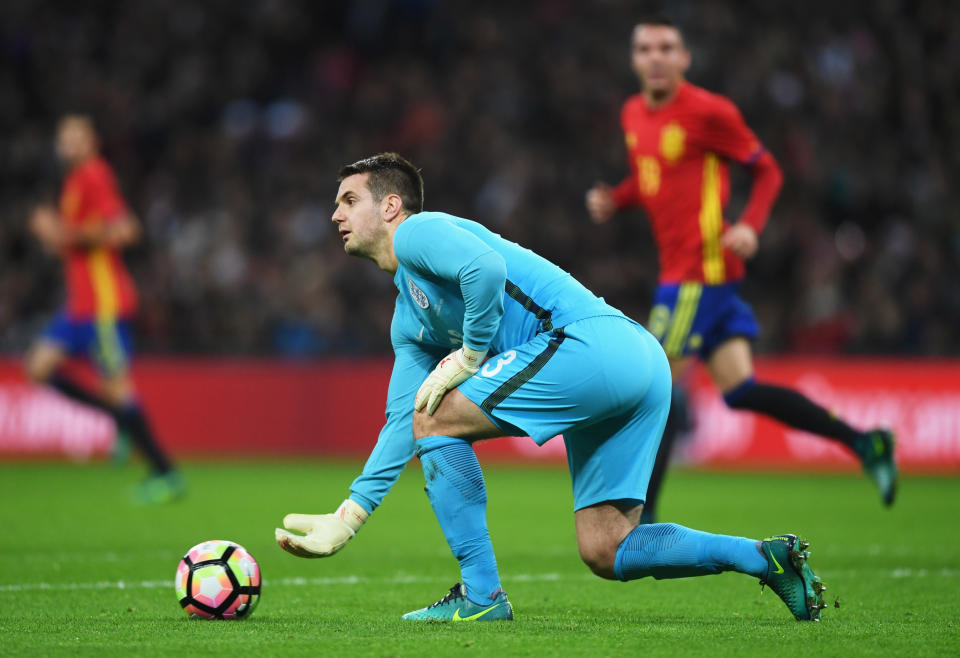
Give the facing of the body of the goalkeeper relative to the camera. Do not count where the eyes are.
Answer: to the viewer's left

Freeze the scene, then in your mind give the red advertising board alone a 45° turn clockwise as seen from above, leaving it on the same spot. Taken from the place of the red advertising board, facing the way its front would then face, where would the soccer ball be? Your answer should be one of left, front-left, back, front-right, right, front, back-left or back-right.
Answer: front-left

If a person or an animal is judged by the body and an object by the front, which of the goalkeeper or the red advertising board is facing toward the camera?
the red advertising board

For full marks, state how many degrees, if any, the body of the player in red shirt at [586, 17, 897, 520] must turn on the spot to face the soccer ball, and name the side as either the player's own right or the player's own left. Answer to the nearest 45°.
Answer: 0° — they already face it

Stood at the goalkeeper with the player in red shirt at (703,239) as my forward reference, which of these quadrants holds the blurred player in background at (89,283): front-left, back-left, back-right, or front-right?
front-left

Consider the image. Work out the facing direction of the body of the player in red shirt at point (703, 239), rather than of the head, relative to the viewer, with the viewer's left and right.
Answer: facing the viewer and to the left of the viewer

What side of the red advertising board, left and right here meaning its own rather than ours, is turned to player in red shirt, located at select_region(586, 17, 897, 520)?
front

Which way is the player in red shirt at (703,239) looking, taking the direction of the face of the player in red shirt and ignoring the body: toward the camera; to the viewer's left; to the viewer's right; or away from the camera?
toward the camera

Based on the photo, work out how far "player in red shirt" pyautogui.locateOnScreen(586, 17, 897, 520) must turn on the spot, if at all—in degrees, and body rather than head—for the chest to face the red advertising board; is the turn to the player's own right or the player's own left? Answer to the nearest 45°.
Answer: approximately 90° to the player's own right

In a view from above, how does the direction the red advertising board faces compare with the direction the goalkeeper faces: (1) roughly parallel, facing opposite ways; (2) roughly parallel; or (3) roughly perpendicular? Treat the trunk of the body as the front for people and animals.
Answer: roughly perpendicular

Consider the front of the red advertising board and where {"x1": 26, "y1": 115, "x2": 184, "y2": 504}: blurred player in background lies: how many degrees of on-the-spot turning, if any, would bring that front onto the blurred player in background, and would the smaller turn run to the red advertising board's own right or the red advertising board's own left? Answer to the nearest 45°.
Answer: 0° — it already faces them

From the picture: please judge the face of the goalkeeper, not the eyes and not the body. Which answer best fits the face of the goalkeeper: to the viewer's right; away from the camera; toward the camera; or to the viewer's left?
to the viewer's left

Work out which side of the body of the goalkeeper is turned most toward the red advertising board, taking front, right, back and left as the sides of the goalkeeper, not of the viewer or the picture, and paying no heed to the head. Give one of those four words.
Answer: right

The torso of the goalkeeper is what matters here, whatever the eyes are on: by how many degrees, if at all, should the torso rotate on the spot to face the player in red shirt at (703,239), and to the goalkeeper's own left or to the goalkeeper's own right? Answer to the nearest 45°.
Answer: approximately 90° to the goalkeeper's own right

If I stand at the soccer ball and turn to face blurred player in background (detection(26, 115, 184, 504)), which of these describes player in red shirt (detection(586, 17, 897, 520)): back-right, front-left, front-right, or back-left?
front-right

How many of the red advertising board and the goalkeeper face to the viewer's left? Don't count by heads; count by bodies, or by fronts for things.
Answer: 1

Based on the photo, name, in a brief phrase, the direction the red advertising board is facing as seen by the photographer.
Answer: facing the viewer
